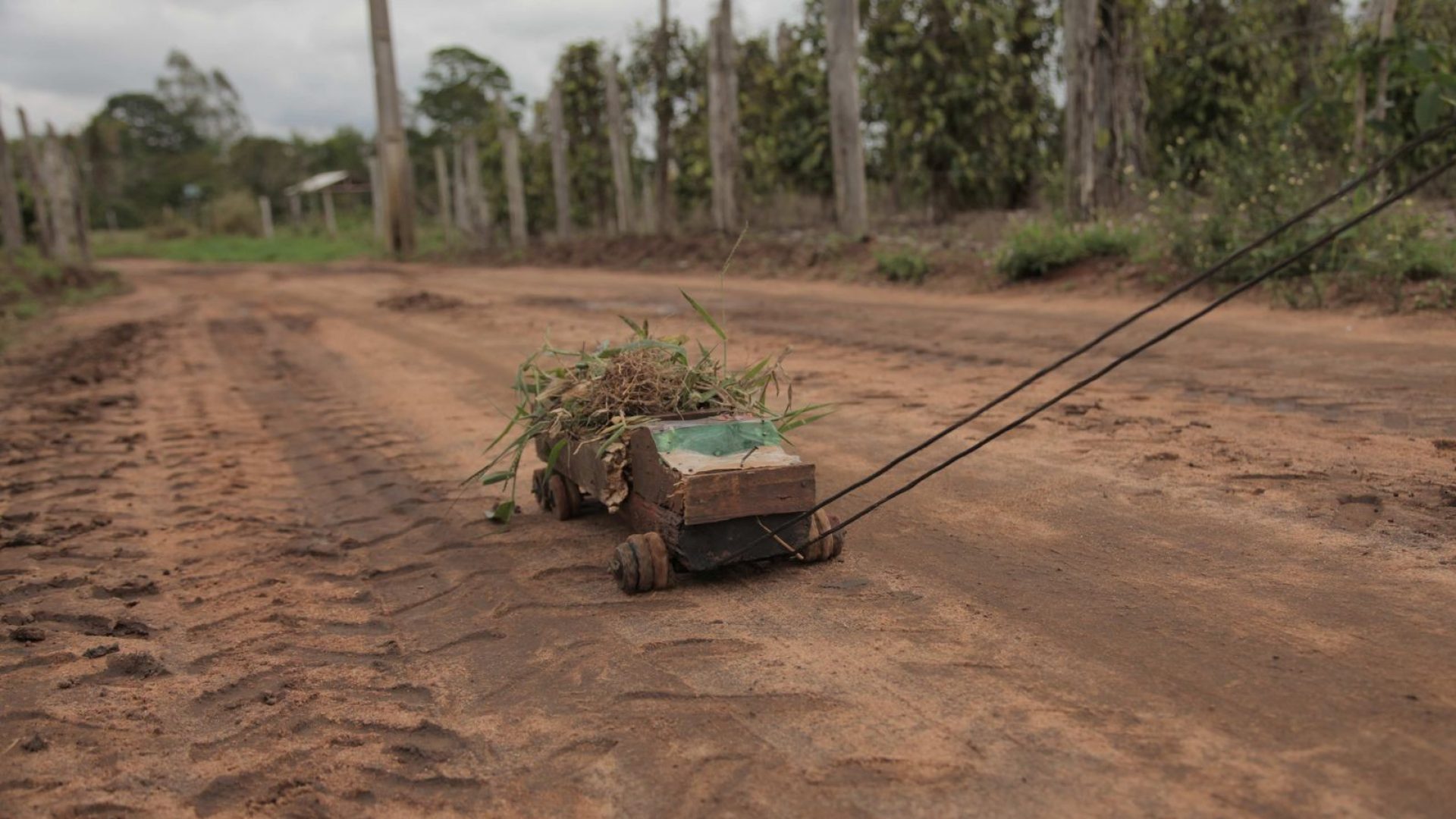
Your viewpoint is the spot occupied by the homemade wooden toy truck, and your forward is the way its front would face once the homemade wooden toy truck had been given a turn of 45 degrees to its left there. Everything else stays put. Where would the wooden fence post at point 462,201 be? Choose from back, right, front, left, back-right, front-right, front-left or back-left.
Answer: left

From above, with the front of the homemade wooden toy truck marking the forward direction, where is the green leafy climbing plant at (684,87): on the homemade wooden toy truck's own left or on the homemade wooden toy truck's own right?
on the homemade wooden toy truck's own left

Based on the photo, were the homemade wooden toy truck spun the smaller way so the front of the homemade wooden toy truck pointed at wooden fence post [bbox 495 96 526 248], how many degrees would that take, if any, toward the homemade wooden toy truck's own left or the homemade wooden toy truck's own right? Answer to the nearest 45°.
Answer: approximately 135° to the homemade wooden toy truck's own left

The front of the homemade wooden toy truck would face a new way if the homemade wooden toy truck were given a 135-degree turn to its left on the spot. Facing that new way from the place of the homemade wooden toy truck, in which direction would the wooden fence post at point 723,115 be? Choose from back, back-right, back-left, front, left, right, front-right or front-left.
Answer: front

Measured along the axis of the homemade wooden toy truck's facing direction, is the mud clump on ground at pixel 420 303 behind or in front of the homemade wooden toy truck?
behind

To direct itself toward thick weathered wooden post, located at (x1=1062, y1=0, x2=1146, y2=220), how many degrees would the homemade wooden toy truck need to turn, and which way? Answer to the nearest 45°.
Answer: approximately 90° to its left

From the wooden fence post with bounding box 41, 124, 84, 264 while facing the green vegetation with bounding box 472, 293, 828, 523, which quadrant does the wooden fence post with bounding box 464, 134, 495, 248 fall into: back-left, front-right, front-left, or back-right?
back-left

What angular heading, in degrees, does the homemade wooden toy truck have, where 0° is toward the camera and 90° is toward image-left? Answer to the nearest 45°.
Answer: approximately 315°

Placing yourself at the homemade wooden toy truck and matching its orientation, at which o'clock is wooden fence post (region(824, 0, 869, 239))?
The wooden fence post is roughly at 8 o'clock from the homemade wooden toy truck.

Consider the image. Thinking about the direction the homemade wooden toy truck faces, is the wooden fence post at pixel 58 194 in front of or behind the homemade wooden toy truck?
behind

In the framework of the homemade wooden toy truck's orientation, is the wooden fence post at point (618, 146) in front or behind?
behind
